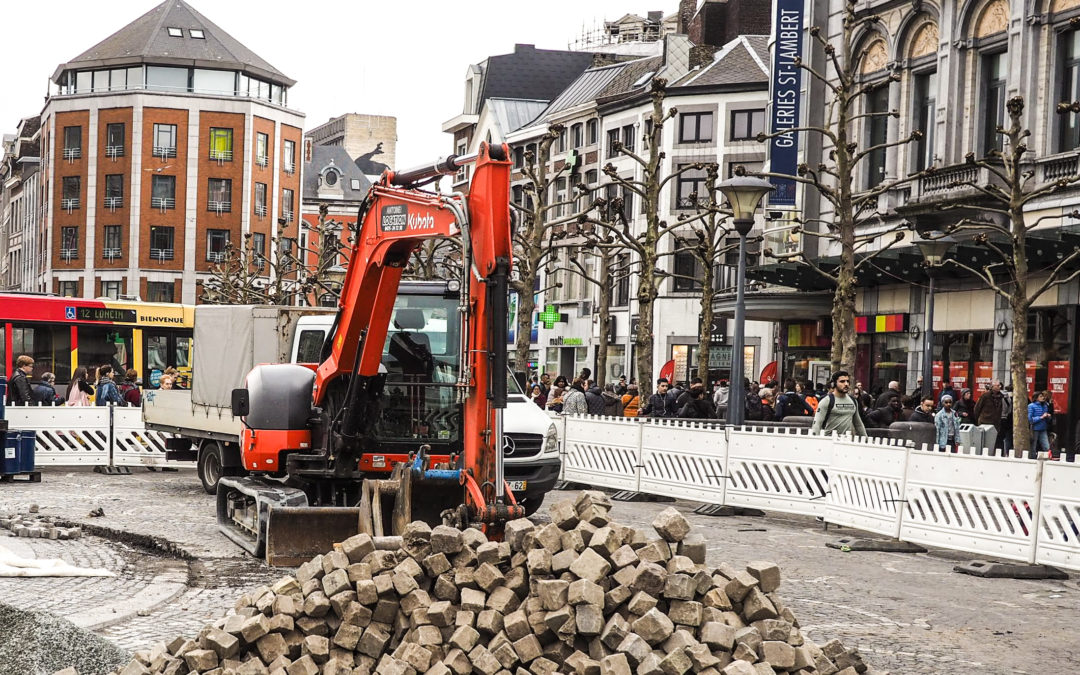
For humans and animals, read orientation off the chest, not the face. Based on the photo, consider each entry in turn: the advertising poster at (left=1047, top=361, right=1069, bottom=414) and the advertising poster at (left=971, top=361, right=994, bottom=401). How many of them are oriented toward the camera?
2

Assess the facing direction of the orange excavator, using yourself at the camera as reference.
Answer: facing the viewer and to the right of the viewer

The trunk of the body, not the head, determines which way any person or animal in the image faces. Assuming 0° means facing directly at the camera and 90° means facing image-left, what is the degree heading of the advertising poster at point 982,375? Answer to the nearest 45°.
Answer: approximately 0°

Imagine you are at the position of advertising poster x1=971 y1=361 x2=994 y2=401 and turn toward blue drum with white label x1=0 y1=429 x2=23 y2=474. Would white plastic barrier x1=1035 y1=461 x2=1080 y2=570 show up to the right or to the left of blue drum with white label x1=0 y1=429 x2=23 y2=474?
left

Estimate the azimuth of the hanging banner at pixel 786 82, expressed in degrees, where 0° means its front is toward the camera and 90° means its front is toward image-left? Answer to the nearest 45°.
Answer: approximately 0°

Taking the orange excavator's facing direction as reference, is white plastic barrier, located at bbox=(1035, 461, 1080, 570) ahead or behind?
ahead

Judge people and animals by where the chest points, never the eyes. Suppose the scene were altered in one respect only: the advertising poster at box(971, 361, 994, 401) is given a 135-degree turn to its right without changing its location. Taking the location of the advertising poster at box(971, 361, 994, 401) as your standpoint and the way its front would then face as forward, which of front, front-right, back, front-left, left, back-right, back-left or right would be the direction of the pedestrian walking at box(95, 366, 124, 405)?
left

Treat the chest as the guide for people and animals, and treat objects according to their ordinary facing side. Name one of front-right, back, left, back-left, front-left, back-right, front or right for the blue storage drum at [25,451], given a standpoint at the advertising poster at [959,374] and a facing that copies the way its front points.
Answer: front-right

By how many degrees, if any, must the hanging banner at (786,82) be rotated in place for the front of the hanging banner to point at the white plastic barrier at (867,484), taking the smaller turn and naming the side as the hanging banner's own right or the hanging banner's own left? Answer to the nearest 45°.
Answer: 0° — it already faces it

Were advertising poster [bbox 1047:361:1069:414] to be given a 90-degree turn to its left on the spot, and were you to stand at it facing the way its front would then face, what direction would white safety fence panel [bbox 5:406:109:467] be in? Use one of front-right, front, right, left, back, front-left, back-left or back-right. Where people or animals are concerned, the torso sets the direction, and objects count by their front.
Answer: back-right

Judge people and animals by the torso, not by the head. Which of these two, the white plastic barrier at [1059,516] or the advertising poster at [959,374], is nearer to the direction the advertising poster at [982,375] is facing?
the white plastic barrier

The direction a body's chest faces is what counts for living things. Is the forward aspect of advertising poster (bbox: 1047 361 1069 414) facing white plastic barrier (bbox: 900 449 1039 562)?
yes
